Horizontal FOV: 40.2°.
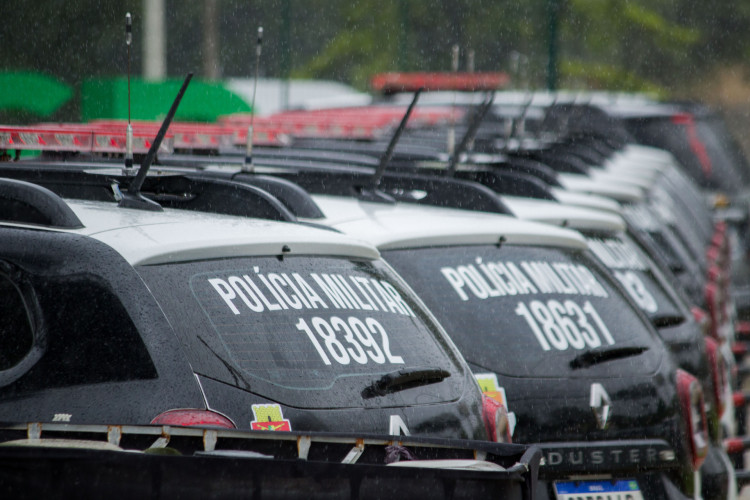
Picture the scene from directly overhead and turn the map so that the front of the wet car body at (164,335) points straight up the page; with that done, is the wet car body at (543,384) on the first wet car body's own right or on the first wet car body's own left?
on the first wet car body's own right

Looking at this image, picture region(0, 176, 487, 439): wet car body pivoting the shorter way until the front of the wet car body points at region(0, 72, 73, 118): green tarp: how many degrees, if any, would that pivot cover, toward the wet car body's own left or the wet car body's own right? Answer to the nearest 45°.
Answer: approximately 45° to the wet car body's own right

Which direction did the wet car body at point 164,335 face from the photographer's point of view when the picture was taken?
facing away from the viewer and to the left of the viewer

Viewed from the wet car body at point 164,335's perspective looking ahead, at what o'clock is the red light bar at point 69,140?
The red light bar is roughly at 1 o'clock from the wet car body.

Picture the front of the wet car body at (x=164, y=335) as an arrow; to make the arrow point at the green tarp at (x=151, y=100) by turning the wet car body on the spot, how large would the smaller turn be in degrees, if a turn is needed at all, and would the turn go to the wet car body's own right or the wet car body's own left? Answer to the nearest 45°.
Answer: approximately 45° to the wet car body's own right

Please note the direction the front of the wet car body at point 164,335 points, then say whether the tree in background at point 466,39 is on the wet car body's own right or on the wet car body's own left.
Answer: on the wet car body's own right

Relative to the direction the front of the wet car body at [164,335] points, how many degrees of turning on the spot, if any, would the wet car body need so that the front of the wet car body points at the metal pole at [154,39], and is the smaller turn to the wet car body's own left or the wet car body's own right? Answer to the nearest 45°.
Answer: approximately 45° to the wet car body's own right

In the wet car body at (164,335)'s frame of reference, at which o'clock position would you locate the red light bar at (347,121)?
The red light bar is roughly at 2 o'clock from the wet car body.
